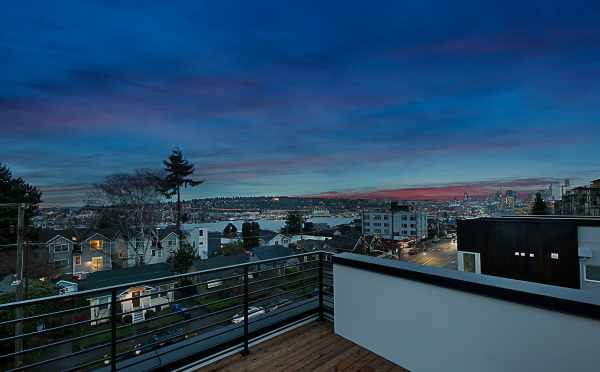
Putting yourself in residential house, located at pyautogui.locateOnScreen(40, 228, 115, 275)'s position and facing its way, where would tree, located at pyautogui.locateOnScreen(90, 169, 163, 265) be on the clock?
The tree is roughly at 10 o'clock from the residential house.

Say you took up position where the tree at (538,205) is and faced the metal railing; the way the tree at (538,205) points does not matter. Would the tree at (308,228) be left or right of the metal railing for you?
right

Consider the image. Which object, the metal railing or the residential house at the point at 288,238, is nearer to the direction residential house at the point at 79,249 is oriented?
the metal railing

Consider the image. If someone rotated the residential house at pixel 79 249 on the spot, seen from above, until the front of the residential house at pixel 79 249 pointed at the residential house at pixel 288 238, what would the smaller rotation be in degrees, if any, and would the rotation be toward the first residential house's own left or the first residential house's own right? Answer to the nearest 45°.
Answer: approximately 90° to the first residential house's own left

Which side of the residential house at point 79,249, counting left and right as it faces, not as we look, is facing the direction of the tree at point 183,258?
left

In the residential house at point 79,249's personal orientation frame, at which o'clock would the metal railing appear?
The metal railing is roughly at 12 o'clock from the residential house.

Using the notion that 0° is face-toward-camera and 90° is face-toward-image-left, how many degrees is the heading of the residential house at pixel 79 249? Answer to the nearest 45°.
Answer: approximately 0°

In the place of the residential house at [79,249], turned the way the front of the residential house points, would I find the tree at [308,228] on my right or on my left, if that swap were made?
on my left

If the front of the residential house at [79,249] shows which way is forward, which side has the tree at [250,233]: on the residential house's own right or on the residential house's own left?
on the residential house's own left
